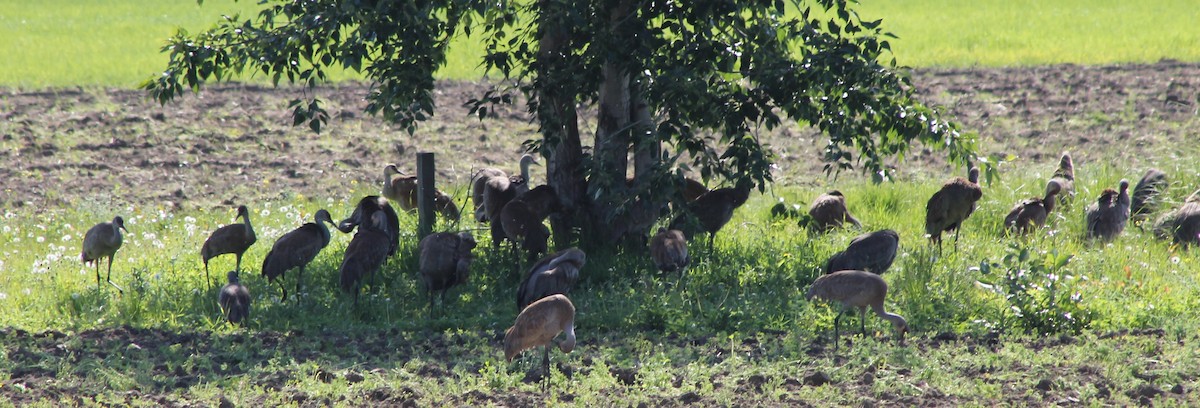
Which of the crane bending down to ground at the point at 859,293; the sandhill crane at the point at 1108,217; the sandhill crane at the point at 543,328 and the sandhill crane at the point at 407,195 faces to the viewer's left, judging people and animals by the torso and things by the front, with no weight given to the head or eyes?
the sandhill crane at the point at 407,195

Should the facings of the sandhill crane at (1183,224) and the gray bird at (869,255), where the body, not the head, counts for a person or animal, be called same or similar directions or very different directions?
same or similar directions

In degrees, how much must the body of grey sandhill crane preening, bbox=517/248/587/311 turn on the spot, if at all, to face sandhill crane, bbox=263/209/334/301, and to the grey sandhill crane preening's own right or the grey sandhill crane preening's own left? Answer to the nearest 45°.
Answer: approximately 180°

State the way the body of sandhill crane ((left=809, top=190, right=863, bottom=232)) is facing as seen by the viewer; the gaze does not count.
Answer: to the viewer's right

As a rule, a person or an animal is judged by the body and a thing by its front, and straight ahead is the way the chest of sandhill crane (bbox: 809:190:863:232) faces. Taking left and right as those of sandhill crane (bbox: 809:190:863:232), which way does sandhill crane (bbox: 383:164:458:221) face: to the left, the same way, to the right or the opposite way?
the opposite way

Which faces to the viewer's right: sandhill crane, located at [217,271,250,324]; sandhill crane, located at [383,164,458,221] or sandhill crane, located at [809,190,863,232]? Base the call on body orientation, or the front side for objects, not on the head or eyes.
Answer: sandhill crane, located at [809,190,863,232]

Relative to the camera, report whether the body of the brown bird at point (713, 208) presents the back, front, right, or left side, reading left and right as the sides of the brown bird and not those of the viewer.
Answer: right

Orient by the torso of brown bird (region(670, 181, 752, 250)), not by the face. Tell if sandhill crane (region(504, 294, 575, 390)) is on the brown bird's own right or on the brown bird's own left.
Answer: on the brown bird's own right

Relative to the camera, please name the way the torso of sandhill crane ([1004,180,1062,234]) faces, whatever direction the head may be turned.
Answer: to the viewer's right

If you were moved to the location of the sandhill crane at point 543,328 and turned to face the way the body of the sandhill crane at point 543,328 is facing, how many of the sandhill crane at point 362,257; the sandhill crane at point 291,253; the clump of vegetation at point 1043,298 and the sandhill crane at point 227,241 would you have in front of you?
1

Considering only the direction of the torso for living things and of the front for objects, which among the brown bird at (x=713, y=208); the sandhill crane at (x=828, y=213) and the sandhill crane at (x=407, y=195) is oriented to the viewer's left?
the sandhill crane at (x=407, y=195)

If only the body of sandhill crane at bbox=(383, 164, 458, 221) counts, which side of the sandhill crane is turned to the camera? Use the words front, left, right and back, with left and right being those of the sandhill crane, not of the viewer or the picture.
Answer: left

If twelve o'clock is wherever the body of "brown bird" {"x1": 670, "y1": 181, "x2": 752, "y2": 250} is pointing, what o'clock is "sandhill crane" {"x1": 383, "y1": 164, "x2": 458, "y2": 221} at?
The sandhill crane is roughly at 7 o'clock from the brown bird.

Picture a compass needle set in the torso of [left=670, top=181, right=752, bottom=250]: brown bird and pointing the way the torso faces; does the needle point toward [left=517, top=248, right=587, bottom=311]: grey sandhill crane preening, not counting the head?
no

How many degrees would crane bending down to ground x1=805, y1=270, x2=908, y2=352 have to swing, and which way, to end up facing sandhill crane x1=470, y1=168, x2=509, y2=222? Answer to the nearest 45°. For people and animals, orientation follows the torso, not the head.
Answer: approximately 135° to its left

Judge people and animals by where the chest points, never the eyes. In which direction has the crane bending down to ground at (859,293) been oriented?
to the viewer's right

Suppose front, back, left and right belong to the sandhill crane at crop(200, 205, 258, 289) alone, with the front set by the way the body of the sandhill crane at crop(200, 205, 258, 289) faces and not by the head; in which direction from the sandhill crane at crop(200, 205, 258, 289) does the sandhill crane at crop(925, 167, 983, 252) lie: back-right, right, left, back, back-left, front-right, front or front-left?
front
